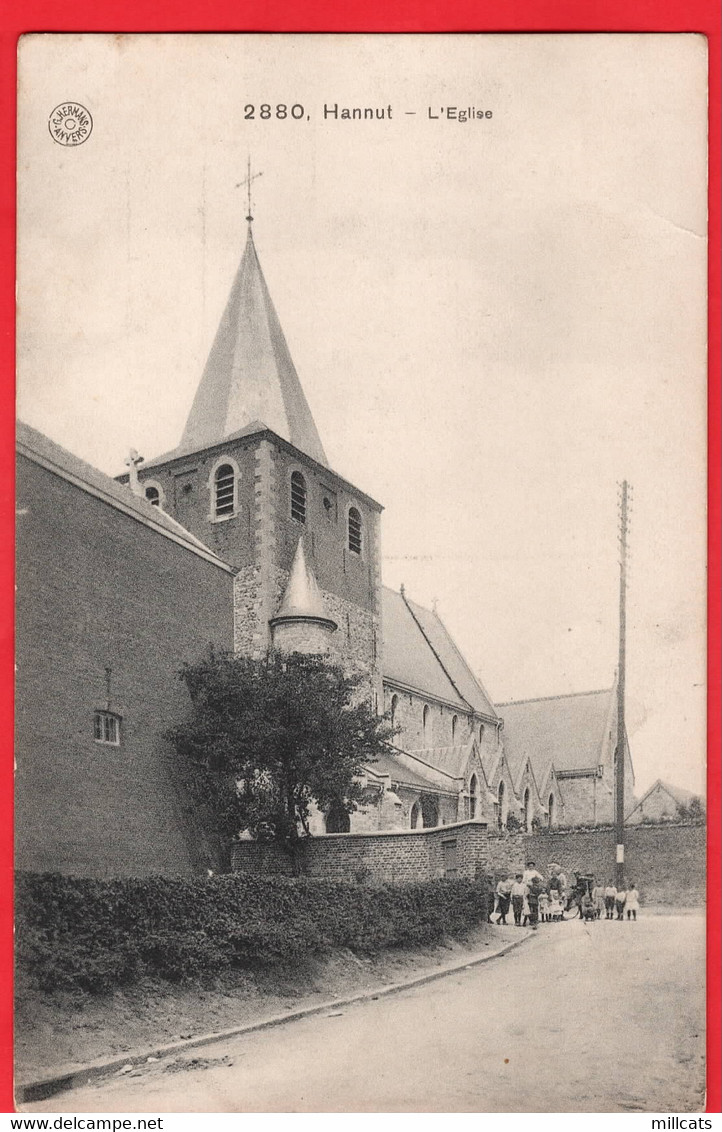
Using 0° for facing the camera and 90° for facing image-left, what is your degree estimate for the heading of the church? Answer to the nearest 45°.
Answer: approximately 45°
